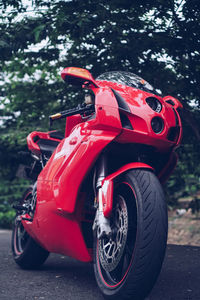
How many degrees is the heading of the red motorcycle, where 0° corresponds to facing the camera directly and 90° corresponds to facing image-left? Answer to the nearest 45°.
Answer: approximately 315°
